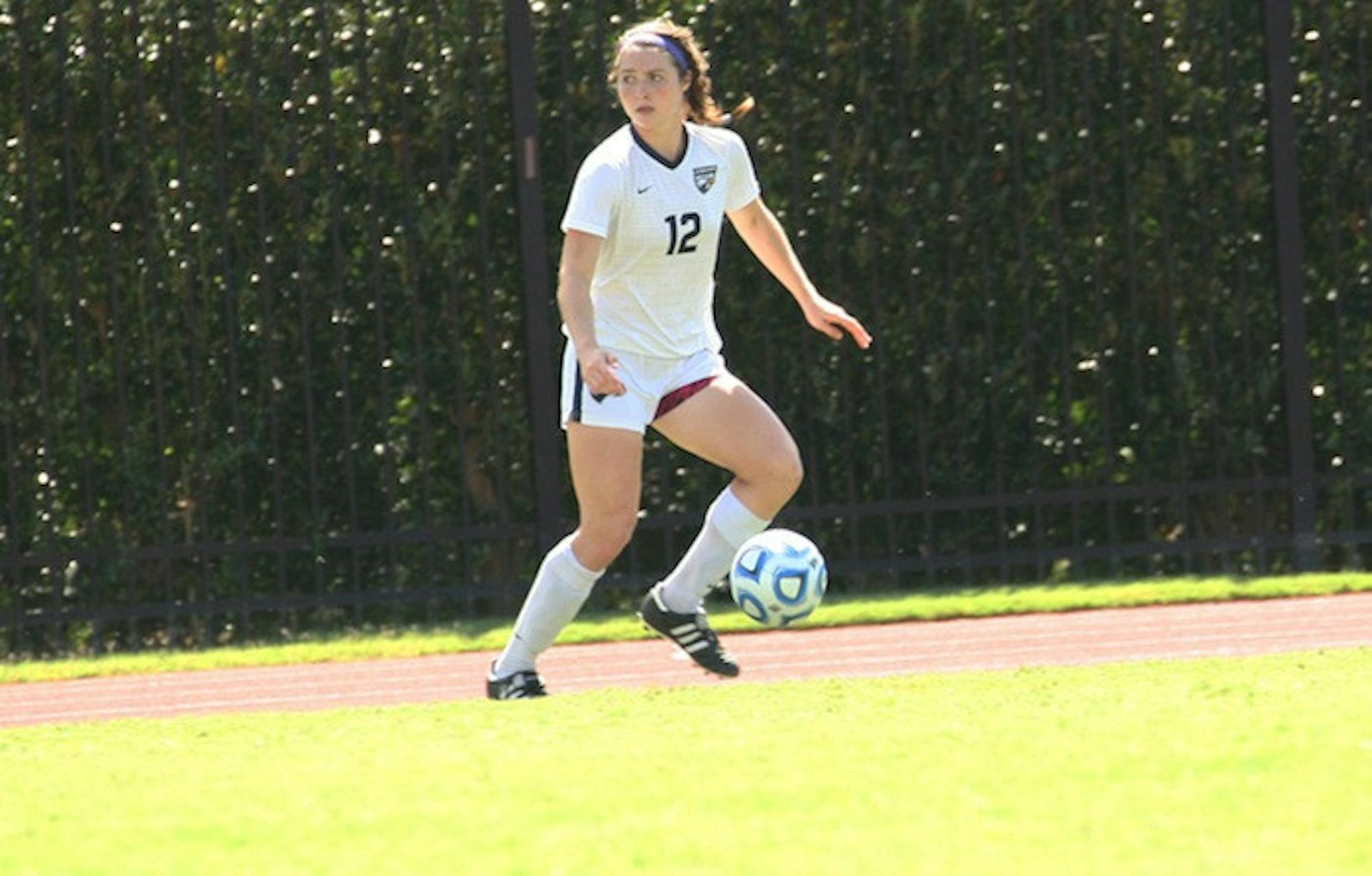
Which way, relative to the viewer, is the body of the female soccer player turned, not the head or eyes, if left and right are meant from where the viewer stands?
facing the viewer and to the right of the viewer

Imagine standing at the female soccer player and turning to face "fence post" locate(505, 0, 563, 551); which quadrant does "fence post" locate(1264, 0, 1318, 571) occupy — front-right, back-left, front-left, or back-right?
front-right

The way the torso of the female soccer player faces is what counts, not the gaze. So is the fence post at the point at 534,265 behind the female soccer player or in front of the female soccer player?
behind
